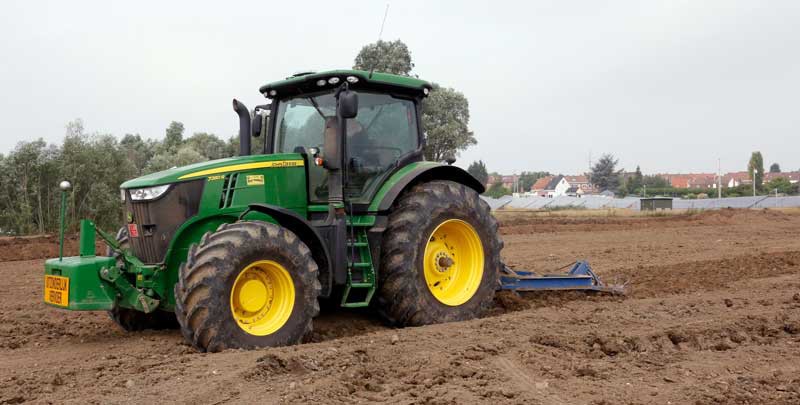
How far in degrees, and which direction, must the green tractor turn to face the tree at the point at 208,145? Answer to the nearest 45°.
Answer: approximately 135° to its right

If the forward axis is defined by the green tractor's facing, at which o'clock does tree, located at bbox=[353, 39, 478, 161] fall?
The tree is roughly at 5 o'clock from the green tractor.

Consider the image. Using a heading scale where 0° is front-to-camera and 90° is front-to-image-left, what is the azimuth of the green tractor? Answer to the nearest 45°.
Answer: approximately 45°

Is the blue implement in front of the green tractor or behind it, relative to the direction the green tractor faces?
behind

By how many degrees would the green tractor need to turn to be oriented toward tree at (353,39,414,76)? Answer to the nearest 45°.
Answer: approximately 135° to its right
